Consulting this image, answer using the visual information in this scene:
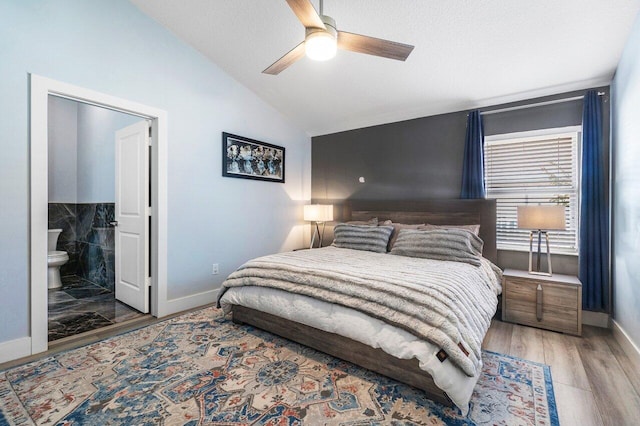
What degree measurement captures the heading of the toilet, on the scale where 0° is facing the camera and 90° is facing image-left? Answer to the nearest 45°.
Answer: approximately 270°

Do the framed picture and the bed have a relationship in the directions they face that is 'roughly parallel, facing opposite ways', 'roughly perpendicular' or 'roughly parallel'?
roughly perpendicular

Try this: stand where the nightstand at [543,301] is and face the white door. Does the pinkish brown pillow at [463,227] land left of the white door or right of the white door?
right

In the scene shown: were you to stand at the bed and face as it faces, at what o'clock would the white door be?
The white door is roughly at 2 o'clock from the bed.

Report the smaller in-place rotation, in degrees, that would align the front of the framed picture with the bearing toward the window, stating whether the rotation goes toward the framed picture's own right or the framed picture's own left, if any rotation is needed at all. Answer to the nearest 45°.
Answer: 0° — it already faces it

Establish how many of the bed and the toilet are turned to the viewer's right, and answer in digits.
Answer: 1

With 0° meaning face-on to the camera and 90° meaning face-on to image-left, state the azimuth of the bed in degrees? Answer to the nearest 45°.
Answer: approximately 45°

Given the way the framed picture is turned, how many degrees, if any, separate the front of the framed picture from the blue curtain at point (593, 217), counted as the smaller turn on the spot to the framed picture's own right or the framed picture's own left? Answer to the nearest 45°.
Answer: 0° — it already faces it

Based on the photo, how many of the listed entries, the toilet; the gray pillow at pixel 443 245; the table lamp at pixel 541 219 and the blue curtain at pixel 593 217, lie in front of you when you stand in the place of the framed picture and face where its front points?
3

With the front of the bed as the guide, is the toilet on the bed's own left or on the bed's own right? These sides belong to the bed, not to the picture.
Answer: on the bed's own right
